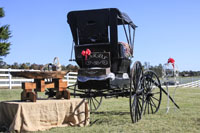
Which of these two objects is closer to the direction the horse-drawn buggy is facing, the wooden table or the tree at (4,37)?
the tree

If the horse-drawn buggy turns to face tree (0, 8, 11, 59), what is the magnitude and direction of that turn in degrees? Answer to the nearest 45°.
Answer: approximately 90° to its left

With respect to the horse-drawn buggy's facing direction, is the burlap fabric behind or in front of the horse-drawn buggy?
behind

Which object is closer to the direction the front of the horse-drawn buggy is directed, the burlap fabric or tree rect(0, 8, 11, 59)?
the tree

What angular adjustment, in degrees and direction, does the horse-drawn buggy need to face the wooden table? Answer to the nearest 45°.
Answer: approximately 180°

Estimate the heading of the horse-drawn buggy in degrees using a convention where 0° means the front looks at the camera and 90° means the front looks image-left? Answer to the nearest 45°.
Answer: approximately 225°
